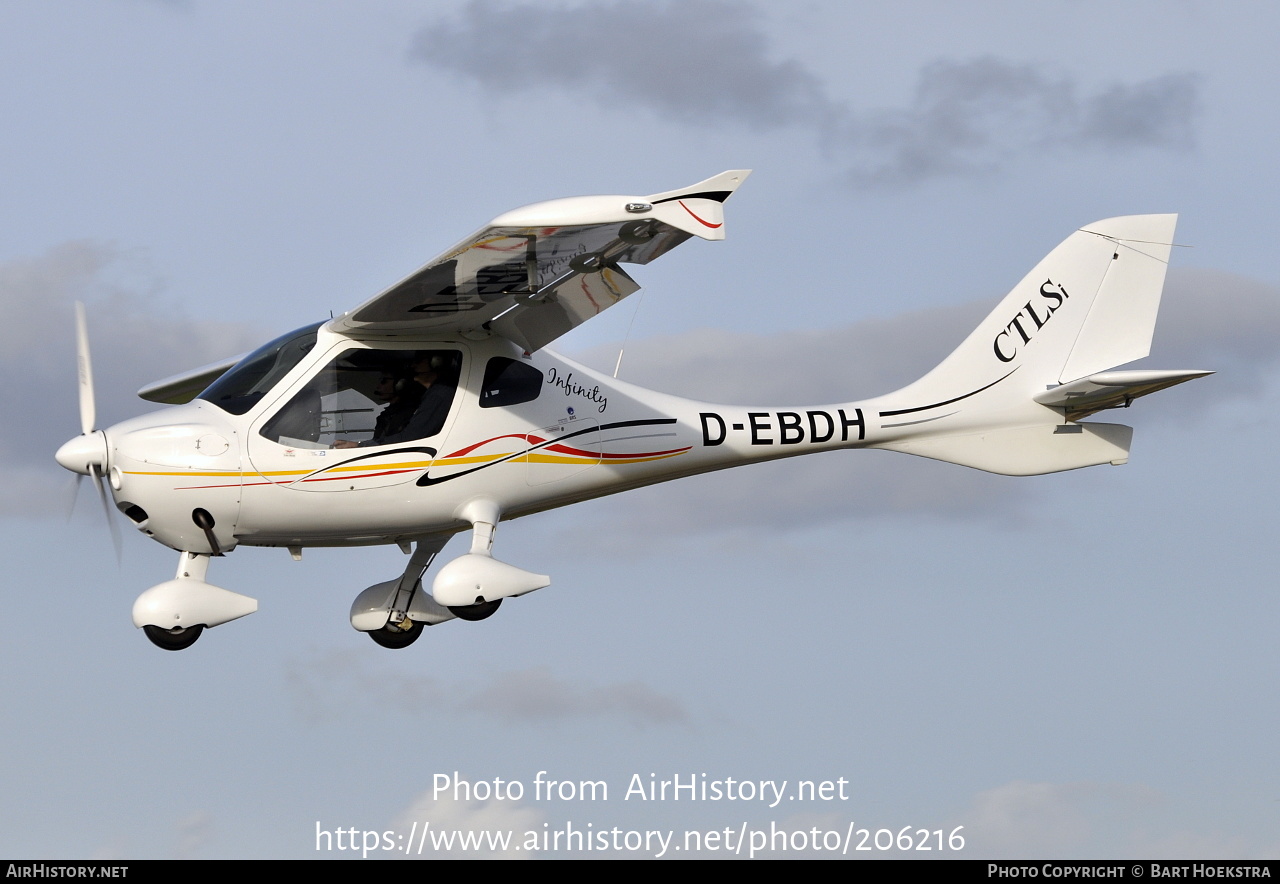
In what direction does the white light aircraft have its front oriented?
to the viewer's left

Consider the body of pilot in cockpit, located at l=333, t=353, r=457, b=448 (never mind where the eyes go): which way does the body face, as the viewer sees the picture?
to the viewer's left
